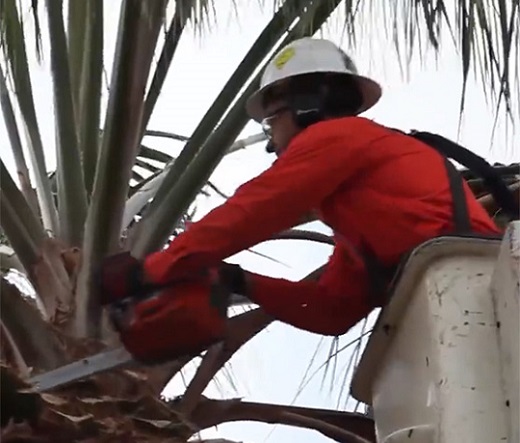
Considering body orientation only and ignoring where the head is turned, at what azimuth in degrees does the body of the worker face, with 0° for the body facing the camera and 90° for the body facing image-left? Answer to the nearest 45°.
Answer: approximately 90°

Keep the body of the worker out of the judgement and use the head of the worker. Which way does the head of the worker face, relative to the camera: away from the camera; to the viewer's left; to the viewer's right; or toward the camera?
to the viewer's left
